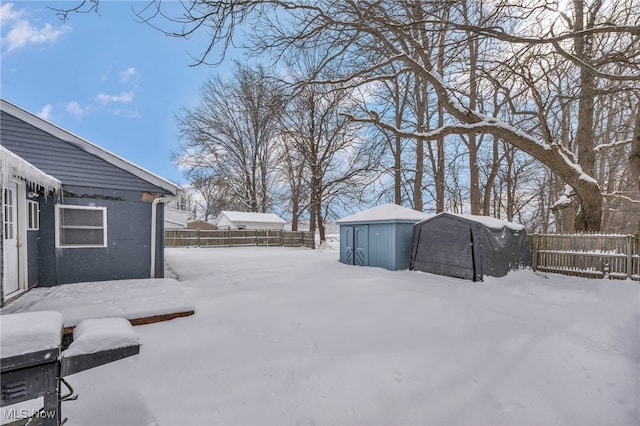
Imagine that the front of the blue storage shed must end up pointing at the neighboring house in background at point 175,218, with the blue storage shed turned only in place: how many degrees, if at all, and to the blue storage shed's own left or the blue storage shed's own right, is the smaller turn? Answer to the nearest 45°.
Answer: approximately 90° to the blue storage shed's own right

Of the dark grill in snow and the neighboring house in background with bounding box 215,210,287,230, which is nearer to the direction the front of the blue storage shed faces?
the dark grill in snow

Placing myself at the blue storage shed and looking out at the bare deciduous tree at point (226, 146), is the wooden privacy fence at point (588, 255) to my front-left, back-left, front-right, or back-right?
back-right

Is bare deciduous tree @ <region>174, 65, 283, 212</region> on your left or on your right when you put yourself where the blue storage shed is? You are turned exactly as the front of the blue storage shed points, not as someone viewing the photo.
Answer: on your right

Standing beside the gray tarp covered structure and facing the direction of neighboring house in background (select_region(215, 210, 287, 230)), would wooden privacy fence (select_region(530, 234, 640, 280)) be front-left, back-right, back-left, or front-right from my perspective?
back-right

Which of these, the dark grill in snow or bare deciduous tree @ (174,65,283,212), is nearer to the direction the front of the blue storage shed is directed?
the dark grill in snow

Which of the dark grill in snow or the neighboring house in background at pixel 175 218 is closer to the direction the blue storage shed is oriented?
the dark grill in snow

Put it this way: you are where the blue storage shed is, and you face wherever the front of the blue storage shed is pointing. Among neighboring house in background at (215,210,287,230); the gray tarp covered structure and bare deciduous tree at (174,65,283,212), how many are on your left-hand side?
1

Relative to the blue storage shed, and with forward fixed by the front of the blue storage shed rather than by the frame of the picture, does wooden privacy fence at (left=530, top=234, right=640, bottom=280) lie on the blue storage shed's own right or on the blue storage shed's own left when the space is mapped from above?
on the blue storage shed's own left

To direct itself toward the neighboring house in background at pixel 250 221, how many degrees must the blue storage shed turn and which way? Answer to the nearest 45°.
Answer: approximately 90° to its right

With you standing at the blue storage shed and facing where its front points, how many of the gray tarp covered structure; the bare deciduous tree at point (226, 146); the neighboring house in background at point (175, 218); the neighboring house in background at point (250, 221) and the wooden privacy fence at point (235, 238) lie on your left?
1

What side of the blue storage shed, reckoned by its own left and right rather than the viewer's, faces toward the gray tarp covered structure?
left

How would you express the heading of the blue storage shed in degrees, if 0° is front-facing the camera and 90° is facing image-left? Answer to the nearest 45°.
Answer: approximately 45°
